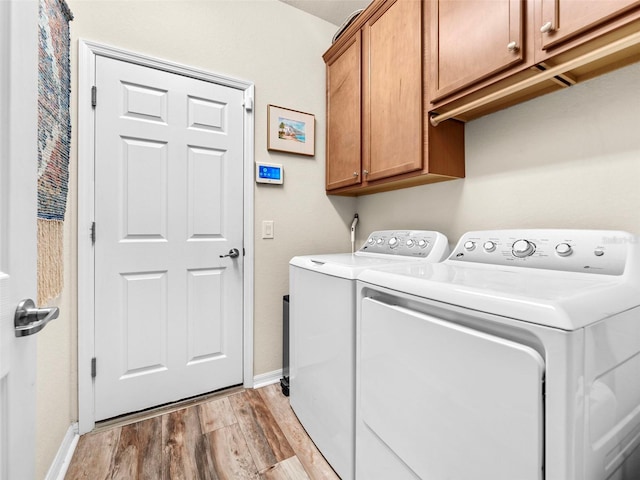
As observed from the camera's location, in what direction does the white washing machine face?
facing the viewer and to the left of the viewer

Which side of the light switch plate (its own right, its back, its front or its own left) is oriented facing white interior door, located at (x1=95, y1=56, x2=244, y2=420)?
right

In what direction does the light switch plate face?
toward the camera

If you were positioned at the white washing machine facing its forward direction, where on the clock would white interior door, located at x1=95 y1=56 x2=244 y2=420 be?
The white interior door is roughly at 2 o'clock from the white washing machine.

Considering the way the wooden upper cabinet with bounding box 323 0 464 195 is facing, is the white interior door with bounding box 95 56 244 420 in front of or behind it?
in front

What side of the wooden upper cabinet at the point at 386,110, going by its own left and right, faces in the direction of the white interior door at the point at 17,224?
front

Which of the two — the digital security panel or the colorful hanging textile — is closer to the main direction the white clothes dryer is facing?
the colorful hanging textile

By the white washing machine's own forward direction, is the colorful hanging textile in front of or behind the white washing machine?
in front

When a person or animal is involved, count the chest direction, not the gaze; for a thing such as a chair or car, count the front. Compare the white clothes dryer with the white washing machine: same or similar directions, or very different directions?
same or similar directions

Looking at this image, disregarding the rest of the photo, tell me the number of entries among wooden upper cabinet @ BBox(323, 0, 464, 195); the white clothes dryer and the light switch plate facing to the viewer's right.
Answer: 0
